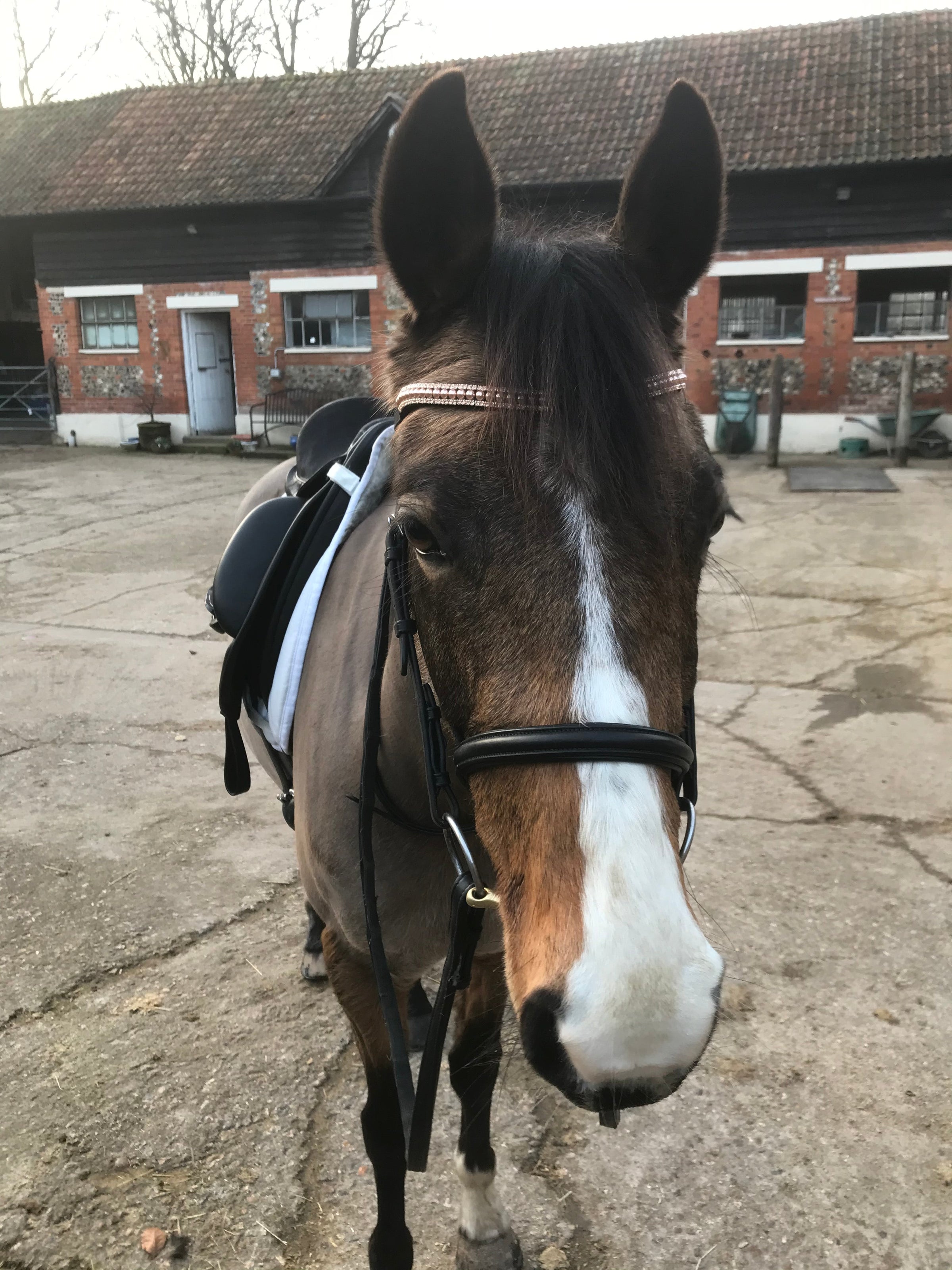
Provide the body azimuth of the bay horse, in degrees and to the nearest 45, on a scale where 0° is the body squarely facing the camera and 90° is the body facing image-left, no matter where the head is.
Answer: approximately 0°

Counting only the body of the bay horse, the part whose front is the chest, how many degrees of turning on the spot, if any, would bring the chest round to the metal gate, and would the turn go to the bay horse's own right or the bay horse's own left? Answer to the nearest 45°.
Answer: approximately 135° to the bay horse's own right

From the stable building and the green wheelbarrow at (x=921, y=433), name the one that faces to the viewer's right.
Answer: the green wheelbarrow

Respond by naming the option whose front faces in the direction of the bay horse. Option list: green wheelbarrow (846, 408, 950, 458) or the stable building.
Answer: the stable building

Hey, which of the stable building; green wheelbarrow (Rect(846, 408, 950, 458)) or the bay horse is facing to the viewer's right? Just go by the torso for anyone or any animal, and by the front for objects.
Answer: the green wheelbarrow

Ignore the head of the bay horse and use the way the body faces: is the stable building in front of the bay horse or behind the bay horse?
behind

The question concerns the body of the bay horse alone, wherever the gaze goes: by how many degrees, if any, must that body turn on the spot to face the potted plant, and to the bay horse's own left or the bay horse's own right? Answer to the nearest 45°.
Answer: approximately 180°

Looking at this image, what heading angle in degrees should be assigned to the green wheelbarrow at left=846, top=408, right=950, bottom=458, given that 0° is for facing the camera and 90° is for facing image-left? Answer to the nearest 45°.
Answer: approximately 270°

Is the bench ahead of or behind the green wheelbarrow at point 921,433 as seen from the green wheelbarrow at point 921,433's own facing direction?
behind

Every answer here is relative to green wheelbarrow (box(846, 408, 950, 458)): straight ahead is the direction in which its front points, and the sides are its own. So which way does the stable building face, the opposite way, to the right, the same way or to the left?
to the right

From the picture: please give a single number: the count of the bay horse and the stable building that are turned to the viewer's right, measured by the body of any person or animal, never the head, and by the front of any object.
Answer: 0

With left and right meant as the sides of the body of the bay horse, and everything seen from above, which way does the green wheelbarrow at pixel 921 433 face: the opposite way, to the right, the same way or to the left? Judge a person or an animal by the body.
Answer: to the left

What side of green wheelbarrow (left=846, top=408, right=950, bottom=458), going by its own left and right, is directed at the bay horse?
right
